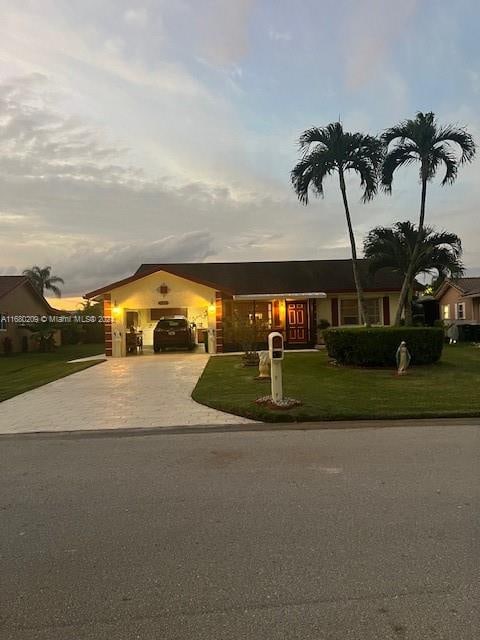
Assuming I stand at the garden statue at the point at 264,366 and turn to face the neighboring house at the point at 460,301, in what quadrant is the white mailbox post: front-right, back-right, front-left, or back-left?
back-right

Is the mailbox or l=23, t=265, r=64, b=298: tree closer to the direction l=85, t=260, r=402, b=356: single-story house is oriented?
the mailbox

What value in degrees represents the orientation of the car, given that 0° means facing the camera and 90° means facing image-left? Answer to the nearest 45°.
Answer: approximately 180°

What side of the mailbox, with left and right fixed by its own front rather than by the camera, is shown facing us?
front

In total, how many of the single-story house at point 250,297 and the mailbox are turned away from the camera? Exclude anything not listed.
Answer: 0

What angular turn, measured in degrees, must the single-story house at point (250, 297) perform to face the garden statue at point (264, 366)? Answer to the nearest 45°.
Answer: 0° — it already faces it

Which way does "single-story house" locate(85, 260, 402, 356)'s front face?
toward the camera

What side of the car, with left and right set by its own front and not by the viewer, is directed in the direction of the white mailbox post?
back

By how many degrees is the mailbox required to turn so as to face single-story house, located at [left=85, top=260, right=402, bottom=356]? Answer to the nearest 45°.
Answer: approximately 180°
